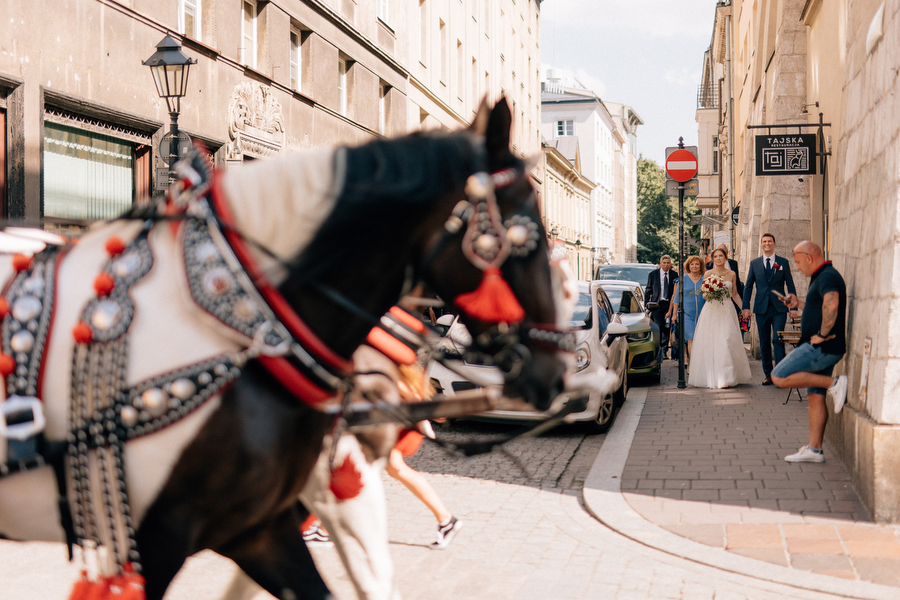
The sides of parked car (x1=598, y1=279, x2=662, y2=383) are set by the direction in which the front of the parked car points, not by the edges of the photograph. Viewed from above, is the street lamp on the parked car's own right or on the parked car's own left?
on the parked car's own right

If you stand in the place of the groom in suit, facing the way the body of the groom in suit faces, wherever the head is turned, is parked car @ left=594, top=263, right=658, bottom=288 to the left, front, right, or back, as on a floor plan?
back

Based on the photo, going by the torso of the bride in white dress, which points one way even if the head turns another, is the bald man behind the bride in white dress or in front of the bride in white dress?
in front

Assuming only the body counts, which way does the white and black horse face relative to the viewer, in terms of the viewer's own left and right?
facing to the right of the viewer

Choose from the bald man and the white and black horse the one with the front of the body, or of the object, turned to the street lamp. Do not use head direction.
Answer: the bald man

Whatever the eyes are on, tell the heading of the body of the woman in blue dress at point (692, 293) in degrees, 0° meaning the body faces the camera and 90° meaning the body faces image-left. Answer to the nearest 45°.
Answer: approximately 0°
